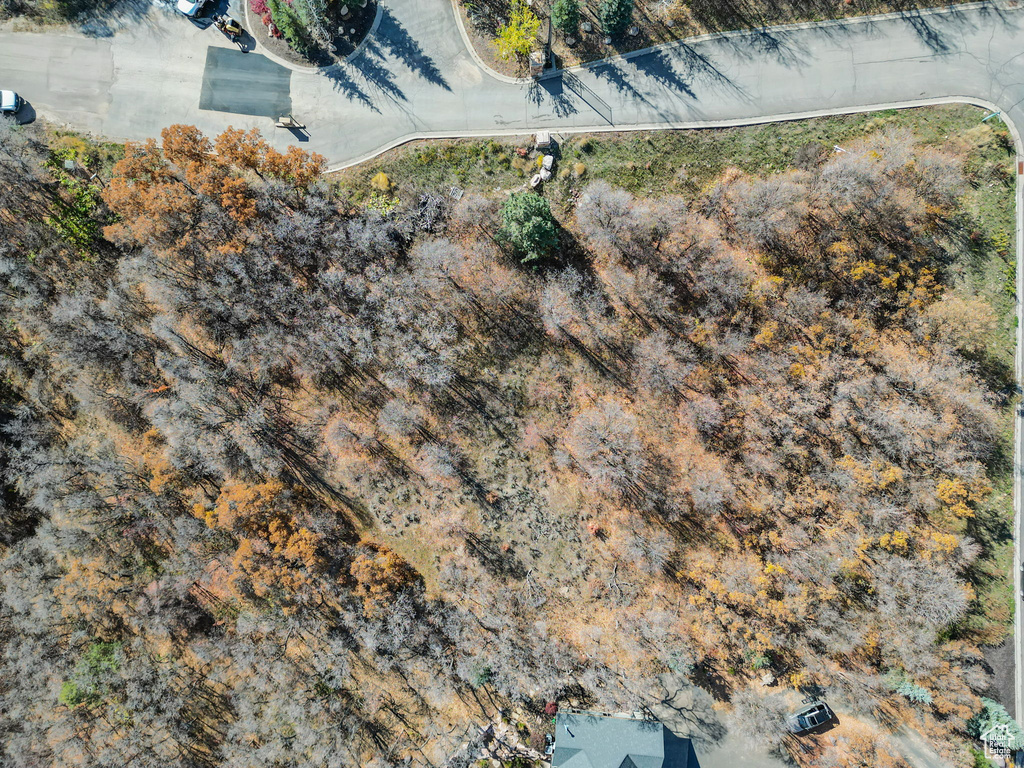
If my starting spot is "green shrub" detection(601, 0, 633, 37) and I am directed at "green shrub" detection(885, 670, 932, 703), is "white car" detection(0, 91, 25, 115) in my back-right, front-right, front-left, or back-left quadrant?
back-right
